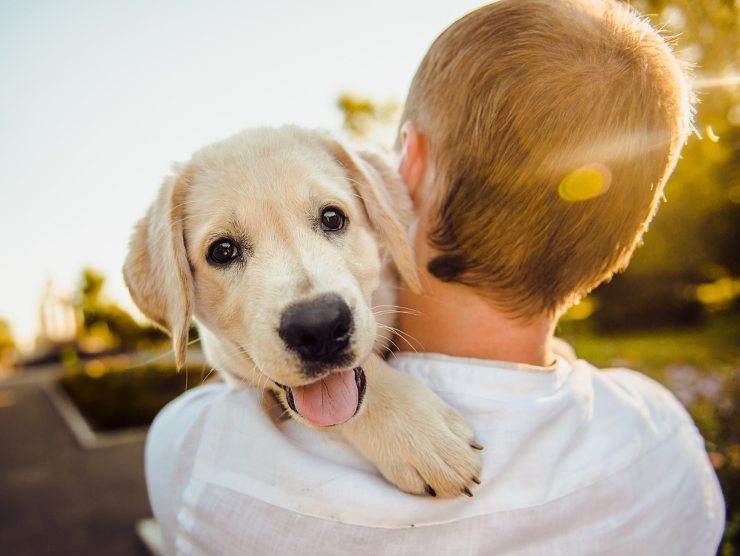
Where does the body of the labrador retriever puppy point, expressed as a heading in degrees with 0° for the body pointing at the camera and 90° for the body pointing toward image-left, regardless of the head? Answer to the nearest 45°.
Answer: approximately 0°
